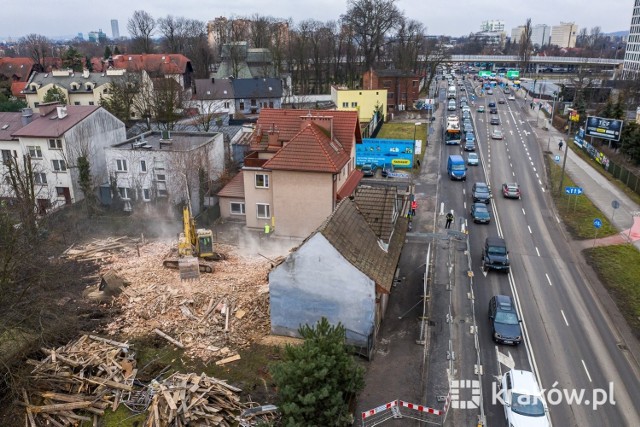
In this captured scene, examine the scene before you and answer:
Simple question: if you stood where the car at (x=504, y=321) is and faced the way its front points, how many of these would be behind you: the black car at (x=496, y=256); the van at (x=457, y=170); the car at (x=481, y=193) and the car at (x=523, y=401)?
3

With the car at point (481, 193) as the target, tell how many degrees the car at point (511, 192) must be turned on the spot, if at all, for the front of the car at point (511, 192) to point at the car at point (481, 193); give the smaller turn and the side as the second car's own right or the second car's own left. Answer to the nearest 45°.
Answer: approximately 135° to the second car's own left

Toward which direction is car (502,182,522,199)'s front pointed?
away from the camera

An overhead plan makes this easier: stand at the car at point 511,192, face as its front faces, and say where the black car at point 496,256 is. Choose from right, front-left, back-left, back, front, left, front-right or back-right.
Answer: back

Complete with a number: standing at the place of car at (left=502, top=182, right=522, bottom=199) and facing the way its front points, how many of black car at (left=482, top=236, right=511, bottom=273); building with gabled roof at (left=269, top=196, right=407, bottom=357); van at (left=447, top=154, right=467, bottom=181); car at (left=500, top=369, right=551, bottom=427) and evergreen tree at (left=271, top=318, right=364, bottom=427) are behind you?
4

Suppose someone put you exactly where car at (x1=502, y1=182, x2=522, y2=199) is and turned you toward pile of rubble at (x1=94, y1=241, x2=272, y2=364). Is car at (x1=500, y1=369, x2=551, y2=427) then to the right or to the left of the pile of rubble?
left

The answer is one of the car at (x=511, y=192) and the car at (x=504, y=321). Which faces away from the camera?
the car at (x=511, y=192)

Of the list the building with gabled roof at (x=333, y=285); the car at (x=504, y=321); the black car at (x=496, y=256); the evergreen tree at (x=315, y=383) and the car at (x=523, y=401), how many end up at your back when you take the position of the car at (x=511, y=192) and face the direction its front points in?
5
